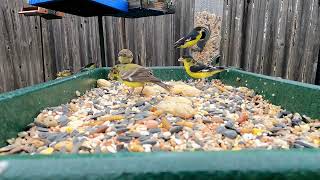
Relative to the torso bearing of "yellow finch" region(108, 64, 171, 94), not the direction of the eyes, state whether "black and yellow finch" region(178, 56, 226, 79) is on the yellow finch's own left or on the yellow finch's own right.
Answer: on the yellow finch's own right

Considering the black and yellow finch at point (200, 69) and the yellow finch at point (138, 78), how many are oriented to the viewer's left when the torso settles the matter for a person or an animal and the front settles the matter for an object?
2

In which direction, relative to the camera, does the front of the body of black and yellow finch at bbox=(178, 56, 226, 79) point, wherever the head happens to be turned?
to the viewer's left

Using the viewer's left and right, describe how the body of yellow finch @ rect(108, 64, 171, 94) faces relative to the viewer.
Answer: facing to the left of the viewer
